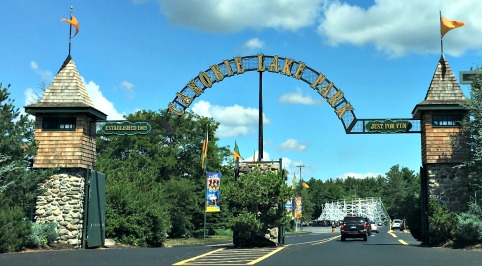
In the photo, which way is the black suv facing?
away from the camera

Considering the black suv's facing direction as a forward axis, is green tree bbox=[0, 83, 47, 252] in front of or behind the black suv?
behind

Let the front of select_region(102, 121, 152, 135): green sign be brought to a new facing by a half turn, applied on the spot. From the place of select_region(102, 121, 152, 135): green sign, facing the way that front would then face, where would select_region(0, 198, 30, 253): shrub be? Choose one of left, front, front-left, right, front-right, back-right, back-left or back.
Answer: back-left

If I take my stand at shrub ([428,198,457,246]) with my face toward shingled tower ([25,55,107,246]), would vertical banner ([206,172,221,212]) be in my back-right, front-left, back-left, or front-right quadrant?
front-right

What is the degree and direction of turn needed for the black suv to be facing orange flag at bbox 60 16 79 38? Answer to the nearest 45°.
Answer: approximately 135° to its left

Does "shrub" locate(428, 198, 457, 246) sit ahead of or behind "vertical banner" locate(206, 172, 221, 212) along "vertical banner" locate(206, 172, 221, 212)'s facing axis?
ahead

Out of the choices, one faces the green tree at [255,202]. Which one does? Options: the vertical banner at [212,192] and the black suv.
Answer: the vertical banner

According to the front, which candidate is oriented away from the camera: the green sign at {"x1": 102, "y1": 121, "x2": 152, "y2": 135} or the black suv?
the black suv

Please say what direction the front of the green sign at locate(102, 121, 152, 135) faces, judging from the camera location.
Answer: facing the viewer

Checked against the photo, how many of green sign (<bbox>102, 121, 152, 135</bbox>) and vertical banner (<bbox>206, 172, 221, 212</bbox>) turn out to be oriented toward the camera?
2

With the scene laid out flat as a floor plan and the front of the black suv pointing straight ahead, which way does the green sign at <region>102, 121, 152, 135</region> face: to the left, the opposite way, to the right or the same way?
the opposite way

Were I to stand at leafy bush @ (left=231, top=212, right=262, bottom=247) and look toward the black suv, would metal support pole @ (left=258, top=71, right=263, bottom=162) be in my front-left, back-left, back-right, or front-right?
front-left

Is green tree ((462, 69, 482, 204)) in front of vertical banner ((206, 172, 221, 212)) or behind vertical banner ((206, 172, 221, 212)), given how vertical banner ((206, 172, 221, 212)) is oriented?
in front

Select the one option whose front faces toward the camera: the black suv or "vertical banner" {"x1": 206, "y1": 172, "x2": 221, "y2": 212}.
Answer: the vertical banner
